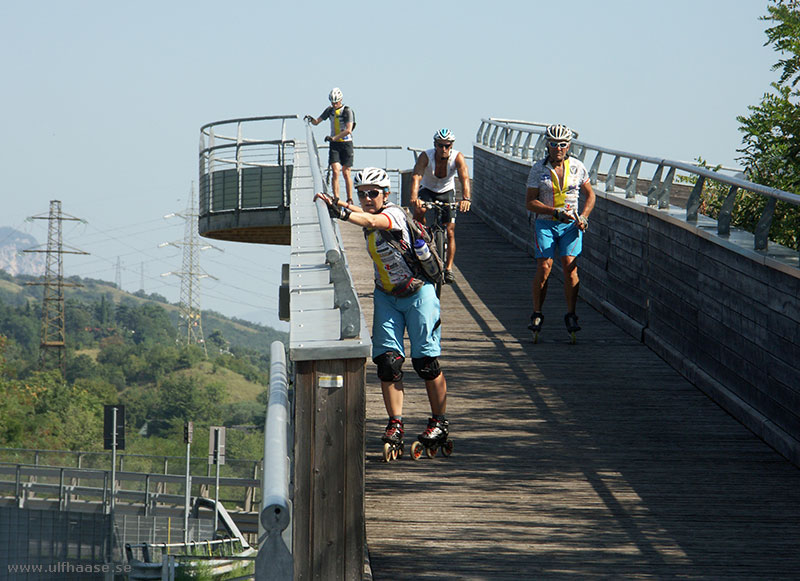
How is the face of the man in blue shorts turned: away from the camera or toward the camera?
toward the camera

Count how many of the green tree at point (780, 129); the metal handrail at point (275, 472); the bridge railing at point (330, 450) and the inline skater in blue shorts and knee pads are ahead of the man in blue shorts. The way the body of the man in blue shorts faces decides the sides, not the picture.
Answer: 3

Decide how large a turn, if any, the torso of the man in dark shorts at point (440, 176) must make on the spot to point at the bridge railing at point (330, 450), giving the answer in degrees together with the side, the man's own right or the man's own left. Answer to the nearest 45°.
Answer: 0° — they already face it

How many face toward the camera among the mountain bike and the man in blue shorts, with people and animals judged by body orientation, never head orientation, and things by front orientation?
2

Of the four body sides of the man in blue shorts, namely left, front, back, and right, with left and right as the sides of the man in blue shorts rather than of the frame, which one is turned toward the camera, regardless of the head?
front

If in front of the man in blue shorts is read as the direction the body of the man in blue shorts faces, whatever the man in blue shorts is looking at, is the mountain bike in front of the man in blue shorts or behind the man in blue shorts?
behind

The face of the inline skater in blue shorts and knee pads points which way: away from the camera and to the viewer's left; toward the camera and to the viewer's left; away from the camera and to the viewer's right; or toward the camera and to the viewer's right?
toward the camera and to the viewer's left

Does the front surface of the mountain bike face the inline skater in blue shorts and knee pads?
yes

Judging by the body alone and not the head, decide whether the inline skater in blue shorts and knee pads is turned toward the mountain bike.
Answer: no

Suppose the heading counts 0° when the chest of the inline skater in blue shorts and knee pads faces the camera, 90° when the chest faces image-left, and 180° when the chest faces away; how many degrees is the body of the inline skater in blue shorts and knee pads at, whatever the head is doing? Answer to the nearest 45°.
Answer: approximately 45°

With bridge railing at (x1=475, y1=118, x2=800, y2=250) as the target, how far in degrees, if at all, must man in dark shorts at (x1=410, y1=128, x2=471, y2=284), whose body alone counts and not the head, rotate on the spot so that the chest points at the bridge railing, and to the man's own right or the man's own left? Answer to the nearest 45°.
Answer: approximately 45° to the man's own left

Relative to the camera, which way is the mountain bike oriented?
toward the camera

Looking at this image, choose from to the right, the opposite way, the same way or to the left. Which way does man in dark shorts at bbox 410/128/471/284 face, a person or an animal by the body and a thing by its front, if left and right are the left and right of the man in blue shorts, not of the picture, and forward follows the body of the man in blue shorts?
the same way

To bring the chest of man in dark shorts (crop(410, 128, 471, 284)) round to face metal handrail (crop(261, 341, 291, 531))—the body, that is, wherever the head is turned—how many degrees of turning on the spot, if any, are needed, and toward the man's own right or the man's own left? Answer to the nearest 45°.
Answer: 0° — they already face it
